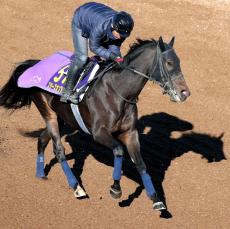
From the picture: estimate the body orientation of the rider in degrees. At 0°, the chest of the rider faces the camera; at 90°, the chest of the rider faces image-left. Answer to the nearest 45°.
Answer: approximately 315°

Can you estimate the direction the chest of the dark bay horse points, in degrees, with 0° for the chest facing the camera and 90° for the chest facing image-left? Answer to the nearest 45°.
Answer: approximately 315°
